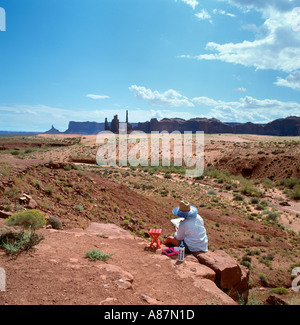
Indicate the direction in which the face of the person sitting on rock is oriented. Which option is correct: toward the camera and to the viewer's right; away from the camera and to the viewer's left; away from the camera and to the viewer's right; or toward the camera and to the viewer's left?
away from the camera and to the viewer's left

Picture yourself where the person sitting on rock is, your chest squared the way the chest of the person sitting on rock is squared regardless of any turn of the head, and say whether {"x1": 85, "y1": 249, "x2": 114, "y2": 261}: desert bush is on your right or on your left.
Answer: on your left

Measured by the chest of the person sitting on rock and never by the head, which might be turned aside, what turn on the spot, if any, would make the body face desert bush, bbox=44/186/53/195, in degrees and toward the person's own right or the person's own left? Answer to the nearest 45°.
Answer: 0° — they already face it

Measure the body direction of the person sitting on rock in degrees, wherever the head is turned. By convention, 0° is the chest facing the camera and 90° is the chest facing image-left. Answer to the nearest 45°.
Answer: approximately 135°

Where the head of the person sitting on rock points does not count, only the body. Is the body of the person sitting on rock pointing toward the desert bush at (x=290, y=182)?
no

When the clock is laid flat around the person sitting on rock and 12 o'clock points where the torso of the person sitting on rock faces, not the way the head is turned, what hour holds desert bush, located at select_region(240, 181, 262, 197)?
The desert bush is roughly at 2 o'clock from the person sitting on rock.

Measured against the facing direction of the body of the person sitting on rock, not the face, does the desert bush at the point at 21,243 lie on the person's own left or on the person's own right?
on the person's own left

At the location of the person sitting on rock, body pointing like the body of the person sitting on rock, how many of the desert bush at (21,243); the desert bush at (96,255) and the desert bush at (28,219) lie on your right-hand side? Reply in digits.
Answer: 0
